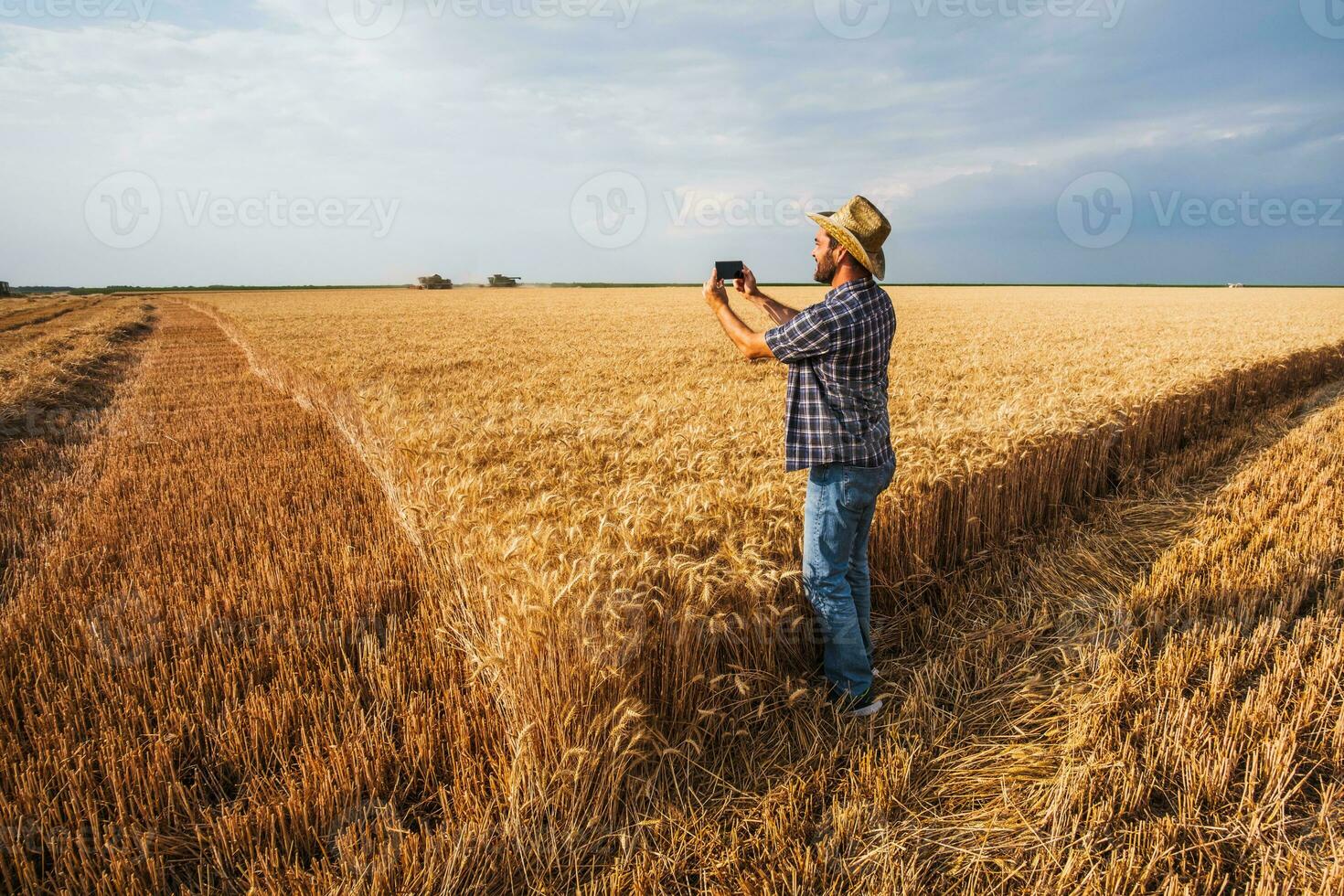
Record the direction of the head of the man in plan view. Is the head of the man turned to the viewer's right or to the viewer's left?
to the viewer's left

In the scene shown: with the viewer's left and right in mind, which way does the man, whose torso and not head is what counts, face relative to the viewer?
facing away from the viewer and to the left of the viewer
